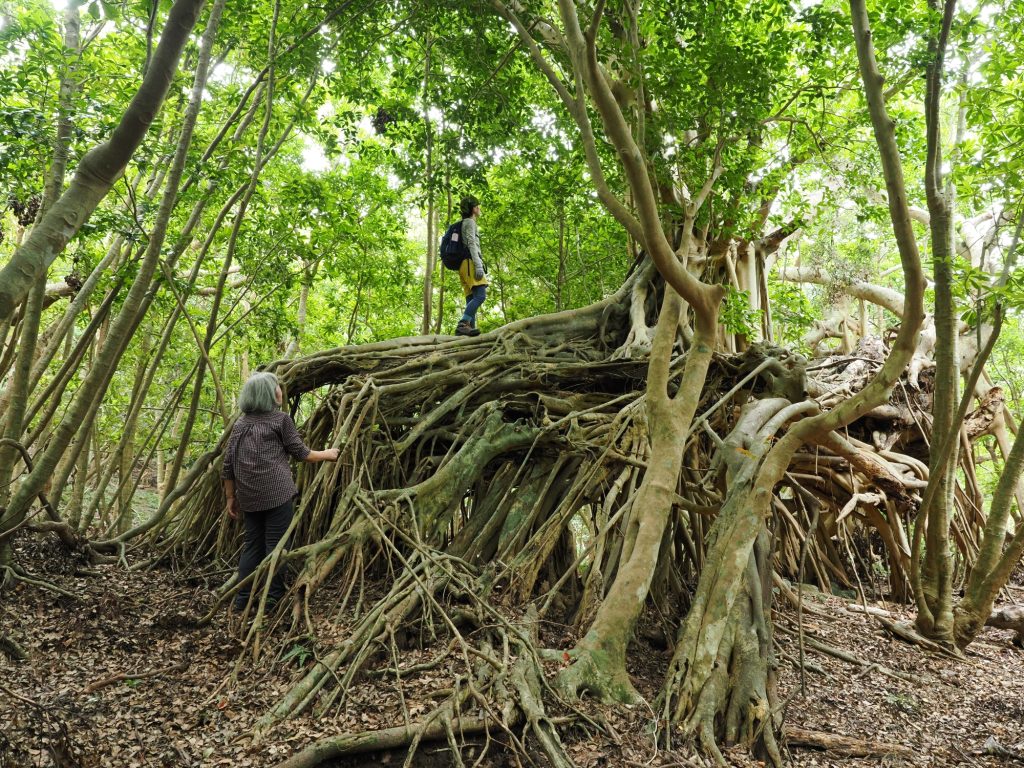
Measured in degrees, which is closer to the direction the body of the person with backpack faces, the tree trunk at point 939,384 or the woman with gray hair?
the tree trunk

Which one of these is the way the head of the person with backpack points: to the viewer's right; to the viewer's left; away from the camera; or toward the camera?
to the viewer's right

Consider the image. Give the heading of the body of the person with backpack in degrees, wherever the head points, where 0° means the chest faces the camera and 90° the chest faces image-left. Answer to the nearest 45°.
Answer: approximately 270°

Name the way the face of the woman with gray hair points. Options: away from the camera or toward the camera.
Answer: away from the camera

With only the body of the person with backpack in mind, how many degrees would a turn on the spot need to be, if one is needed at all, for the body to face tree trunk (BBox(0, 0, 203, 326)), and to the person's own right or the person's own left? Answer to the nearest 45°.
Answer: approximately 90° to the person's own right

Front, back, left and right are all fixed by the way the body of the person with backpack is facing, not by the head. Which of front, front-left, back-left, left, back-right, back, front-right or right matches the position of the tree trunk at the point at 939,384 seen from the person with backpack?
front-right
